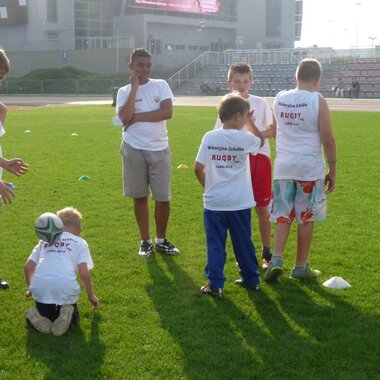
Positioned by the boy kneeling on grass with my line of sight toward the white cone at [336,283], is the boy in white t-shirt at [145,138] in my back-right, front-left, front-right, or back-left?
front-left

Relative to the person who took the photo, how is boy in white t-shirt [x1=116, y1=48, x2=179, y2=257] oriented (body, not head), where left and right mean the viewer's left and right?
facing the viewer

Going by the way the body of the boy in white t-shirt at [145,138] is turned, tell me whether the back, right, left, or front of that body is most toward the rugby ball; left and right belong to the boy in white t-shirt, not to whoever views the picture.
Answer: front

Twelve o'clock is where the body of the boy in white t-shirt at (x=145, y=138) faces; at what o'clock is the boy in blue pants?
The boy in blue pants is roughly at 11 o'clock from the boy in white t-shirt.

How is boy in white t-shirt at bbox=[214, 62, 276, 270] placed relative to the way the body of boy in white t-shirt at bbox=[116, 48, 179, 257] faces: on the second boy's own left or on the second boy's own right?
on the second boy's own left

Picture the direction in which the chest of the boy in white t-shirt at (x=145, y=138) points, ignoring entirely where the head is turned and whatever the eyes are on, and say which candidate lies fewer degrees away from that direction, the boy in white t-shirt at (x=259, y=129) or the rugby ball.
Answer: the rugby ball

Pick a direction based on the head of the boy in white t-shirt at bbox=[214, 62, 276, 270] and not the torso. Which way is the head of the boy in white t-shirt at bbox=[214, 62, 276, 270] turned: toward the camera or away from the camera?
toward the camera

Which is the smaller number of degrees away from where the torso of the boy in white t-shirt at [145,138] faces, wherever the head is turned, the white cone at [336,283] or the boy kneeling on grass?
the boy kneeling on grass

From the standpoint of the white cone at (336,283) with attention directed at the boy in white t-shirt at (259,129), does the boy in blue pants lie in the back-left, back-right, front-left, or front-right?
front-left

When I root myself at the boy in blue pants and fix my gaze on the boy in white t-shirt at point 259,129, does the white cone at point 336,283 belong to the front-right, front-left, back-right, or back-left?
front-right

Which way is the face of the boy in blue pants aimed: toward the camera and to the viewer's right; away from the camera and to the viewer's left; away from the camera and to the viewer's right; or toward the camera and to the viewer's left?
away from the camera and to the viewer's right

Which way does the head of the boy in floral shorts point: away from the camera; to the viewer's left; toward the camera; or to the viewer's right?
away from the camera

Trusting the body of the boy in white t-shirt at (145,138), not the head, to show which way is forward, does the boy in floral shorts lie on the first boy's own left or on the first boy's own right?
on the first boy's own left

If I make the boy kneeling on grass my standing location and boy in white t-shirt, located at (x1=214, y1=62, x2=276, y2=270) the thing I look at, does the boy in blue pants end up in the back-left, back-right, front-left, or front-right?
front-right
